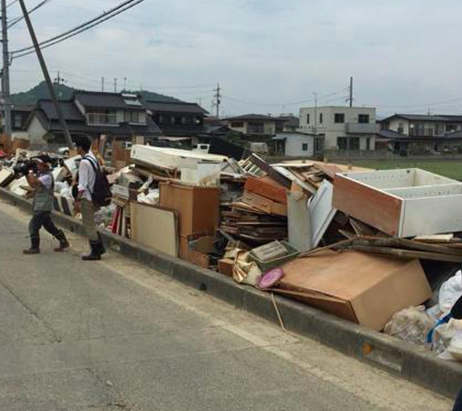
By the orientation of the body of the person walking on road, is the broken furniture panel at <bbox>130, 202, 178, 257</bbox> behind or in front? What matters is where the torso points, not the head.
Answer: behind

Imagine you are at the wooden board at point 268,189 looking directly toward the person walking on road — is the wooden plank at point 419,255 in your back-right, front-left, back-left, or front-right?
back-left

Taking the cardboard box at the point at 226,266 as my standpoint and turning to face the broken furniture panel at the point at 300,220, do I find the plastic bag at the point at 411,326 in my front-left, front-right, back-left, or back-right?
front-right

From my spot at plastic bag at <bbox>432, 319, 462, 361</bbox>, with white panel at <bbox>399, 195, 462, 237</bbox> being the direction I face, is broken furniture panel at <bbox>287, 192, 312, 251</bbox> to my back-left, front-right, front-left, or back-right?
front-left

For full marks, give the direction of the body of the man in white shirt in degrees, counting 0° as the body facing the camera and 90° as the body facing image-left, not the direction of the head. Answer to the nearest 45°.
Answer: approximately 90°

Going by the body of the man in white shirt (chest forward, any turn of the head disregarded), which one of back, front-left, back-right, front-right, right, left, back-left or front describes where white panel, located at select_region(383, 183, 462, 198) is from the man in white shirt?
back-left

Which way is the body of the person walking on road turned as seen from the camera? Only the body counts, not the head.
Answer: to the viewer's left
